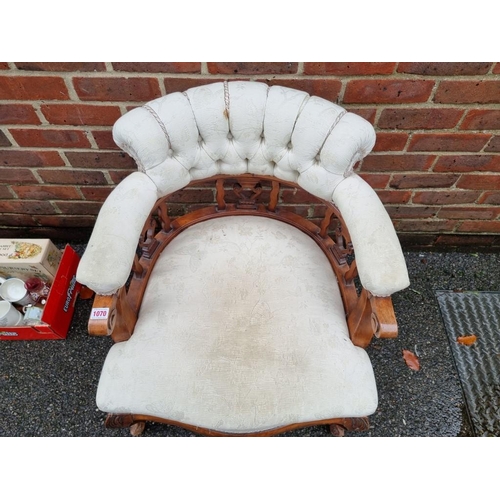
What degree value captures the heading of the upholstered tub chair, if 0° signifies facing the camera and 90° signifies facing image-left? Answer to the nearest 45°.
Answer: approximately 0°

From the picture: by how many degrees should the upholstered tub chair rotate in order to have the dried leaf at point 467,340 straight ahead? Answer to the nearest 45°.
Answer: approximately 90° to its left

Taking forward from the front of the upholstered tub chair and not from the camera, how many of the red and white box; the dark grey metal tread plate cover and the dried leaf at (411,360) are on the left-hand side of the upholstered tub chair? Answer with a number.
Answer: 2

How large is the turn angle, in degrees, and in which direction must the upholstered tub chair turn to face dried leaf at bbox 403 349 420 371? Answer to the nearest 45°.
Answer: approximately 90° to its left

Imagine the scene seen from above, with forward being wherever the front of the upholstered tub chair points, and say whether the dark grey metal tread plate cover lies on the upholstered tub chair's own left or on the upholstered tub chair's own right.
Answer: on the upholstered tub chair's own left

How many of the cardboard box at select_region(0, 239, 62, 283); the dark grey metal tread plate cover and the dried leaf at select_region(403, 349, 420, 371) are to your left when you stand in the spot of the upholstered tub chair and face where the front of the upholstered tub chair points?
2

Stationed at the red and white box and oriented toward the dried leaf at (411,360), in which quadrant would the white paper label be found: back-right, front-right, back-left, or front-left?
front-right

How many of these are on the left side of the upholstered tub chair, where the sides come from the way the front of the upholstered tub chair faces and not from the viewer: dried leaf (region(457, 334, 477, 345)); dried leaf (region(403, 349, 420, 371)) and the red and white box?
2

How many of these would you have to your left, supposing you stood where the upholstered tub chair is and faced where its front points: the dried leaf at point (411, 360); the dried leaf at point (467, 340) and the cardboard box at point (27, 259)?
2

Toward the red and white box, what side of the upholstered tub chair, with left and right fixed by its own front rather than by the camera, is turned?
right

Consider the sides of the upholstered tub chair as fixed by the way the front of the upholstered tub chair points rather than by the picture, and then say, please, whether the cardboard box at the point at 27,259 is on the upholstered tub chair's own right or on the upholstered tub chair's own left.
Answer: on the upholstered tub chair's own right
